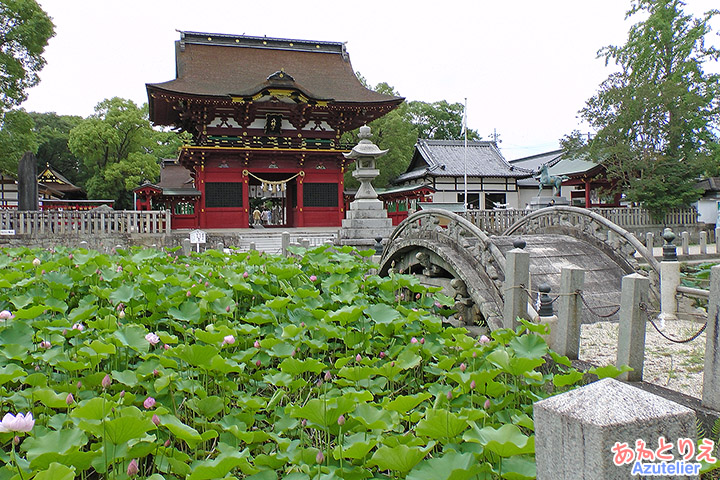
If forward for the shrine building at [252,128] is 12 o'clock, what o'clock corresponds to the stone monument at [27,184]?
The stone monument is roughly at 2 o'clock from the shrine building.

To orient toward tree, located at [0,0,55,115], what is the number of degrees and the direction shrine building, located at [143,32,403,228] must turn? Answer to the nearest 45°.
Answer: approximately 90° to its right

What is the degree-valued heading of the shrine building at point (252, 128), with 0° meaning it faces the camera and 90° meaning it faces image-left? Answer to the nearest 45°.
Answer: approximately 0°

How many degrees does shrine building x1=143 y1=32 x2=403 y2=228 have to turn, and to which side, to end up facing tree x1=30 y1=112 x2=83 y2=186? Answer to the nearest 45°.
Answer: approximately 135° to its right

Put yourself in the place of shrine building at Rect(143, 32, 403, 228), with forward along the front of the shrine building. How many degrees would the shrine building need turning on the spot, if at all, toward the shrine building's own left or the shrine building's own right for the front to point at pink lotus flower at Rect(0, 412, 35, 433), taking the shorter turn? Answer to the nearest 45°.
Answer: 0° — it already faces it

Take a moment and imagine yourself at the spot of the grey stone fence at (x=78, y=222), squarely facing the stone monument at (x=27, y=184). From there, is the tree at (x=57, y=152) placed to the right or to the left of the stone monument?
right

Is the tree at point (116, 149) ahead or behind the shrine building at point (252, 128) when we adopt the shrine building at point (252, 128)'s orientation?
behind

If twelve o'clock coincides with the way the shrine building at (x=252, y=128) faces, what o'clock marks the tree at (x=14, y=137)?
The tree is roughly at 3 o'clock from the shrine building.

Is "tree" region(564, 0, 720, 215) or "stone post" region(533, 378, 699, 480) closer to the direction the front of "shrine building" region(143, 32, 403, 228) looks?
the stone post

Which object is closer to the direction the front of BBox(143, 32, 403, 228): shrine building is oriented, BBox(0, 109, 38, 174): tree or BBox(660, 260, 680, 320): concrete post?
the concrete post

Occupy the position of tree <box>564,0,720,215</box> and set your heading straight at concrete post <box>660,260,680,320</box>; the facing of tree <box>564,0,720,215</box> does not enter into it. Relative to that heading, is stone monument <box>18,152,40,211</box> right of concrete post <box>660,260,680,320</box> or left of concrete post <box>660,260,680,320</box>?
right

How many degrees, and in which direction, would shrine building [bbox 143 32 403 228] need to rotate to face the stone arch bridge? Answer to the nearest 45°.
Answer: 0° — it already faces it
